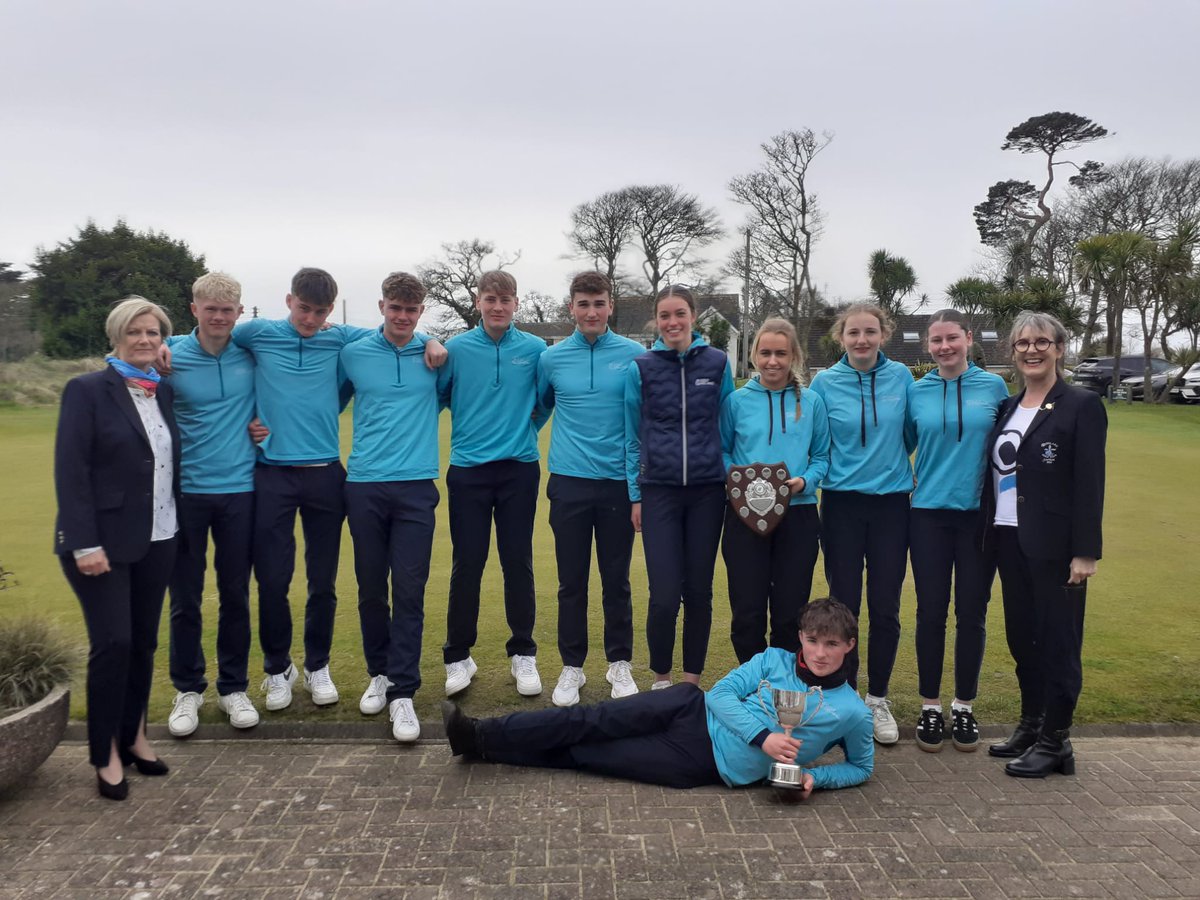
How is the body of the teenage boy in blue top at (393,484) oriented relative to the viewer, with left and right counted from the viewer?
facing the viewer

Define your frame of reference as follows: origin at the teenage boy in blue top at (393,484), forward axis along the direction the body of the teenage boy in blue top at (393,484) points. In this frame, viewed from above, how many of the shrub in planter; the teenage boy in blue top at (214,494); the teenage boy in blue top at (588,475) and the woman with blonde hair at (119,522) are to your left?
1

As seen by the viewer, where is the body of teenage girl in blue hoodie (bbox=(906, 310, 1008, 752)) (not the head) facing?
toward the camera

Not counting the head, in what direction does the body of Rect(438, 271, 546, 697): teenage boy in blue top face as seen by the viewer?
toward the camera

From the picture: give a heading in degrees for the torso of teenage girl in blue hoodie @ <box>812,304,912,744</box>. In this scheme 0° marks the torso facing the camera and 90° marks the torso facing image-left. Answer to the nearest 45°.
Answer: approximately 0°

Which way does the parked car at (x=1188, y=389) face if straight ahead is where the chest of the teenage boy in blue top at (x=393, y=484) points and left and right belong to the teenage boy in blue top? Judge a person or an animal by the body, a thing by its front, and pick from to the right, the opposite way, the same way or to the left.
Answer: to the right

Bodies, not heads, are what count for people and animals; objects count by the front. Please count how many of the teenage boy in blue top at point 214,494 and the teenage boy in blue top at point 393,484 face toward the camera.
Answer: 2

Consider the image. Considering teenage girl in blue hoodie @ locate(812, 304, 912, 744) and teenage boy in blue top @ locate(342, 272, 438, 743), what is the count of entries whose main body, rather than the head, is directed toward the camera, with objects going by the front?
2

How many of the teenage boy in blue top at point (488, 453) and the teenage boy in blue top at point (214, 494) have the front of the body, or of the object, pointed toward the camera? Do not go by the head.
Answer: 2

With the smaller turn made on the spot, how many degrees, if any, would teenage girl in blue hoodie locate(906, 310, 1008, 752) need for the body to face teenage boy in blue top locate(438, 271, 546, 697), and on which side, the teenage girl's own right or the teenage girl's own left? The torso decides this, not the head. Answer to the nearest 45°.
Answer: approximately 90° to the teenage girl's own right

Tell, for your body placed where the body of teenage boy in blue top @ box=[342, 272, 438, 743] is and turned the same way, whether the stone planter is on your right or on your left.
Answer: on your right

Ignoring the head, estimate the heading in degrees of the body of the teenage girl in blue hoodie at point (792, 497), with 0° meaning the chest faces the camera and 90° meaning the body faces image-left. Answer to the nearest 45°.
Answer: approximately 0°

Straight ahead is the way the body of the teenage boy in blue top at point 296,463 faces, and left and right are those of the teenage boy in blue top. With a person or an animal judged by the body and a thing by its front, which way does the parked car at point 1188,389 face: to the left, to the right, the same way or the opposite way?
to the right
